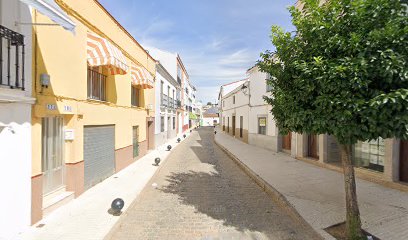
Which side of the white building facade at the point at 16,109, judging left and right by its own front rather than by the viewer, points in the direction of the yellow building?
left

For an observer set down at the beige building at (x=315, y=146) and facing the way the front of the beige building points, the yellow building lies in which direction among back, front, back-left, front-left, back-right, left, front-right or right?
front

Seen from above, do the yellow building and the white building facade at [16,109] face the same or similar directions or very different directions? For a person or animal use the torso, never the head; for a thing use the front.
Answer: same or similar directions

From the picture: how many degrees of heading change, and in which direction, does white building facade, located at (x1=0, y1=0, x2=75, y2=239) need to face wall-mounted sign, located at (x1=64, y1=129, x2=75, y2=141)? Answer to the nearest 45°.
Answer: approximately 90° to its left

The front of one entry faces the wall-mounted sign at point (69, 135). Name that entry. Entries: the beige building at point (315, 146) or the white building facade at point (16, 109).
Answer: the beige building

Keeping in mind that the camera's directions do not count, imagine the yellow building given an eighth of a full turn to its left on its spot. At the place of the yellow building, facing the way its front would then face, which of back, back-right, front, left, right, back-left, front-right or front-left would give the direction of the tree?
front-right

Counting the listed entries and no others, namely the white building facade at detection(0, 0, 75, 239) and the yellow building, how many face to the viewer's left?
0

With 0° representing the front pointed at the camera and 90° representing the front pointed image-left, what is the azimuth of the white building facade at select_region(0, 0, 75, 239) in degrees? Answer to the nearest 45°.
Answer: approximately 315°

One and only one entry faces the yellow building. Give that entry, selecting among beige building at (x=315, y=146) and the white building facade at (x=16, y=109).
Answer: the beige building

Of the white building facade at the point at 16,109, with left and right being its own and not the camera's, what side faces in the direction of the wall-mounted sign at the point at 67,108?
left

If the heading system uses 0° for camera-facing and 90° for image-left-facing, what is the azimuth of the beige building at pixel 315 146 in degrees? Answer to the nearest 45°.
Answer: approximately 45°

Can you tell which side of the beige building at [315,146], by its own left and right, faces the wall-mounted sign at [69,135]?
front

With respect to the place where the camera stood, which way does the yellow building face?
facing the viewer and to the right of the viewer

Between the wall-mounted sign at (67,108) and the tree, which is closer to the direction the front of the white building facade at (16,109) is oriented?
the tree

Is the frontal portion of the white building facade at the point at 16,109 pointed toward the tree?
yes
